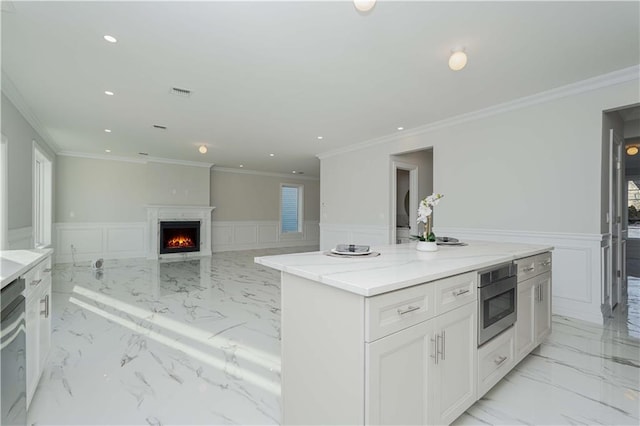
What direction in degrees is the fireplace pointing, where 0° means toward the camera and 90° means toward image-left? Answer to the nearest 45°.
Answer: approximately 0°

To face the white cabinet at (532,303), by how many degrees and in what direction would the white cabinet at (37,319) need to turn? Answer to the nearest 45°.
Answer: approximately 45° to its right

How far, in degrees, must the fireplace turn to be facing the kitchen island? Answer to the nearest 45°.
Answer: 0° — it already faces it

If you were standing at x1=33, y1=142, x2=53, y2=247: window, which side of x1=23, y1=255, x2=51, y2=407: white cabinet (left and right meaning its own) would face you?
left

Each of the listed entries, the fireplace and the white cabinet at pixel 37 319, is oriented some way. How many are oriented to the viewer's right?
1

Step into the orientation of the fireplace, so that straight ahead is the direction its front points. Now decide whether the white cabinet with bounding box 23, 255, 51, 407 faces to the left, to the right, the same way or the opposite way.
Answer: to the left

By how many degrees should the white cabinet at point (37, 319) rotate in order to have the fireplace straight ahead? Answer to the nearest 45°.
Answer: approximately 45° to its left

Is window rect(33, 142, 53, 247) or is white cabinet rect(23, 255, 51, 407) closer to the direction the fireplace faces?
the white cabinet

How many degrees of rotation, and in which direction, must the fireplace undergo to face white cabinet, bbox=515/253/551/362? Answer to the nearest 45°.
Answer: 0° — it already faces it

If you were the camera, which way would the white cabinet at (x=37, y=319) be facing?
facing to the right of the viewer
